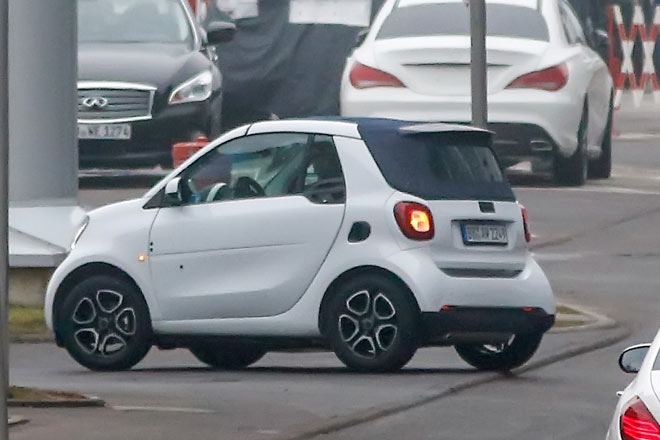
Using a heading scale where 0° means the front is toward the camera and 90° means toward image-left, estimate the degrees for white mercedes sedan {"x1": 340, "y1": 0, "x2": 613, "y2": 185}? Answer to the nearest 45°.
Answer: approximately 180°

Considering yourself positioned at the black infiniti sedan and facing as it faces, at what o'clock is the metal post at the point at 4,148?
The metal post is roughly at 12 o'clock from the black infiniti sedan.

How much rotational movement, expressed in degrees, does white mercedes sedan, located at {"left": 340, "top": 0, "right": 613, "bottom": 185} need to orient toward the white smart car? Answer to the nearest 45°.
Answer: approximately 180°

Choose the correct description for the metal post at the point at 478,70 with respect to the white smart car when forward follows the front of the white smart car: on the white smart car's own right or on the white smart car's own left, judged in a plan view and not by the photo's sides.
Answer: on the white smart car's own right

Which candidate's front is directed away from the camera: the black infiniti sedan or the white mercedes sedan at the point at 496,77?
the white mercedes sedan

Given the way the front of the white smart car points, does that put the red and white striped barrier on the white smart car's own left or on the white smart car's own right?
on the white smart car's own right

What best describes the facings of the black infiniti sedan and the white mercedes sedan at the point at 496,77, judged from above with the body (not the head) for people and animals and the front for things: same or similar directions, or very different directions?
very different directions

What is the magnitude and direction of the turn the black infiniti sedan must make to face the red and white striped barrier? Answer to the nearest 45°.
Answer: approximately 135° to its left

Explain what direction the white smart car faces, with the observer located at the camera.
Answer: facing away from the viewer and to the left of the viewer

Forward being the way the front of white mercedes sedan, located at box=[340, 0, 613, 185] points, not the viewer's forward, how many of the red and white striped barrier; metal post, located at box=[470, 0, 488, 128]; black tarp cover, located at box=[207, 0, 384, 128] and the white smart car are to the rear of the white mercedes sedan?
2
